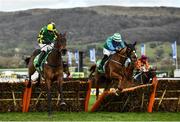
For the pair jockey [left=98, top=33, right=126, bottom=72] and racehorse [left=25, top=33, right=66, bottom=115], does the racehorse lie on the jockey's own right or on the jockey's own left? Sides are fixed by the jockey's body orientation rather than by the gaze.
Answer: on the jockey's own right

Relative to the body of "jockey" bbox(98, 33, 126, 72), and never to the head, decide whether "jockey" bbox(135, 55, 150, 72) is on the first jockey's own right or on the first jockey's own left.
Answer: on the first jockey's own left
